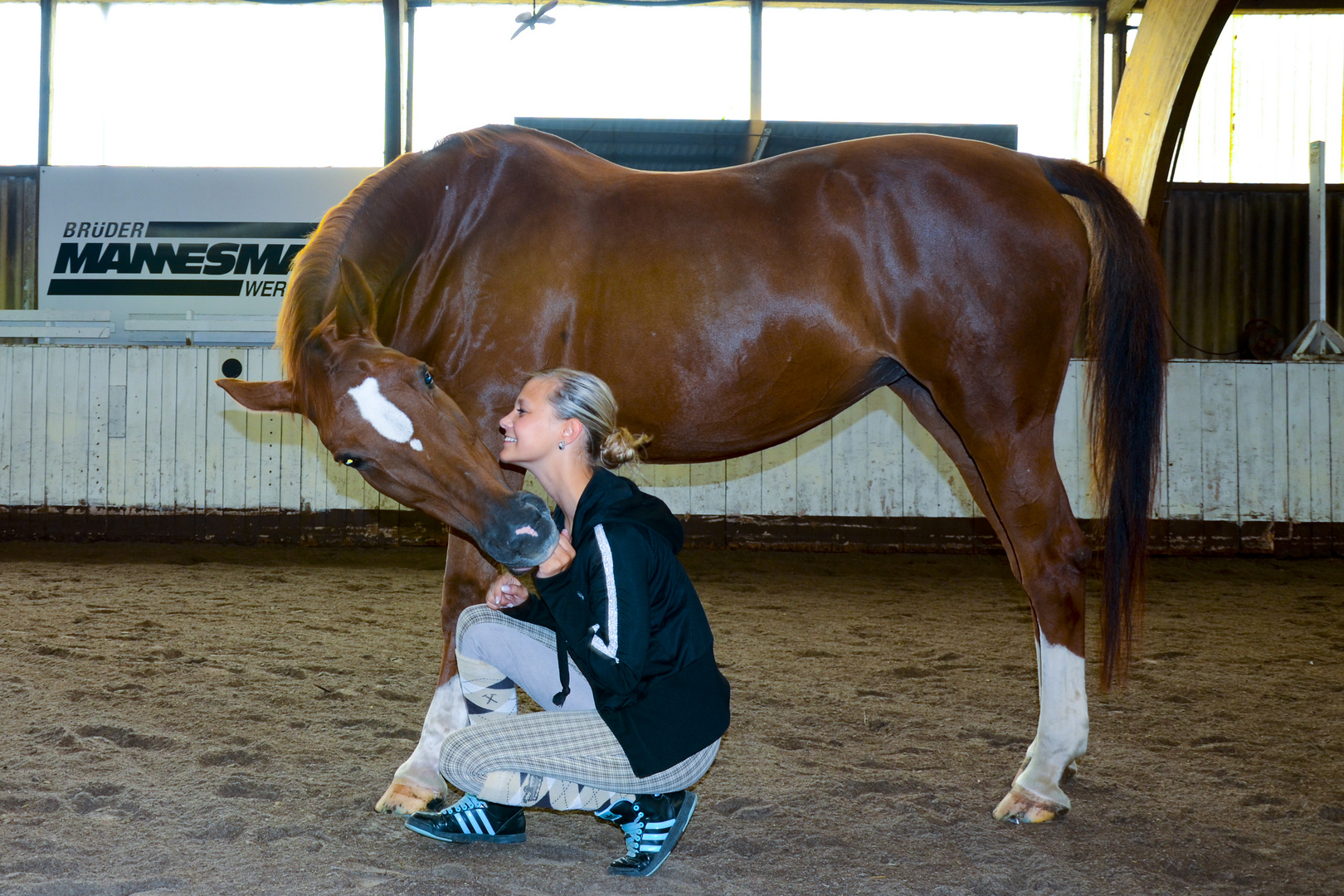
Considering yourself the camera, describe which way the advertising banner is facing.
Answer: facing the viewer

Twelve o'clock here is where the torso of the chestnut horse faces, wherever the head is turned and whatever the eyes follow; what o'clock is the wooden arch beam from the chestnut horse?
The wooden arch beam is roughly at 4 o'clock from the chestnut horse.

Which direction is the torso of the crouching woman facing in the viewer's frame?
to the viewer's left

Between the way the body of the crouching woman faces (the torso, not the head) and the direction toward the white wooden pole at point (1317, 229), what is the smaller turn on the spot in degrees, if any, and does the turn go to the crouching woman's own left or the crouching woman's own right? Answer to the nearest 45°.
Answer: approximately 135° to the crouching woman's own right

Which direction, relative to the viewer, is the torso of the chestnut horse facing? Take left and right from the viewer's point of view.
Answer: facing to the left of the viewer

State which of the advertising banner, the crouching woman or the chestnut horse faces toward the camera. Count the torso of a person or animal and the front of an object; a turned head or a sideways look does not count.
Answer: the advertising banner

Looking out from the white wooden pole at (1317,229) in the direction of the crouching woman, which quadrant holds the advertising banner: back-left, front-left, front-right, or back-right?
front-right

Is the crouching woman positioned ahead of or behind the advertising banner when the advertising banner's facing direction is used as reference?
ahead

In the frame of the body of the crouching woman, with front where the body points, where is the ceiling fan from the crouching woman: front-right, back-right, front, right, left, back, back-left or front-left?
right

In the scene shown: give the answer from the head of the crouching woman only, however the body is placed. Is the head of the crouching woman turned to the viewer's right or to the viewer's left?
to the viewer's left

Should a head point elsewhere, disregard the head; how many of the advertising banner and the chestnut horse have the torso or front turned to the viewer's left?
1

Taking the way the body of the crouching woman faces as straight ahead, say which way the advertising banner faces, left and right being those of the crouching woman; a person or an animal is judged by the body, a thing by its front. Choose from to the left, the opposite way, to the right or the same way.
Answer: to the left

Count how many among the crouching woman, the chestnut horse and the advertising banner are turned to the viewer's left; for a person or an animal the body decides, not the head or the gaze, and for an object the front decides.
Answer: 2
